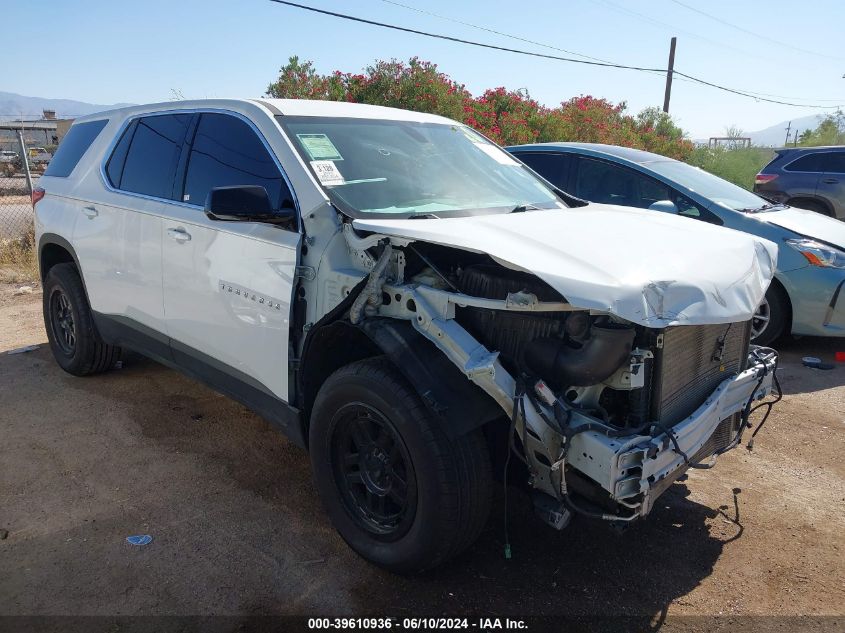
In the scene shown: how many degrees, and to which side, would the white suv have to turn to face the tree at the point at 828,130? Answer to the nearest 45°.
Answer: approximately 90° to its left

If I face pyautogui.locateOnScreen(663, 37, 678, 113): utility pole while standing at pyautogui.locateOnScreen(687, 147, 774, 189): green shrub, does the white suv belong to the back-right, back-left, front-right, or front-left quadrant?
back-left

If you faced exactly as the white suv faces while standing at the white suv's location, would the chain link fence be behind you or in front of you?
behind

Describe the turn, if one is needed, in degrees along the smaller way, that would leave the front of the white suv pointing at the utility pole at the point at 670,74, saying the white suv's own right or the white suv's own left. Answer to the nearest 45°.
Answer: approximately 135° to the white suv's own left

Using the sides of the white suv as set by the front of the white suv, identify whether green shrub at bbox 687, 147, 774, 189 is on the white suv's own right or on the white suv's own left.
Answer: on the white suv's own left
